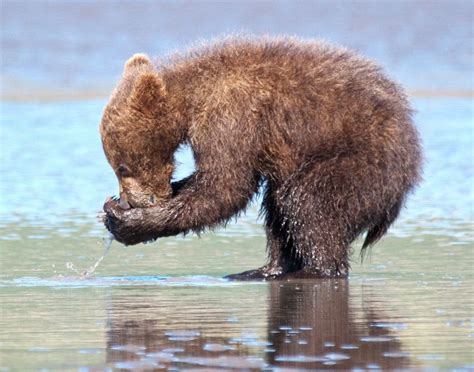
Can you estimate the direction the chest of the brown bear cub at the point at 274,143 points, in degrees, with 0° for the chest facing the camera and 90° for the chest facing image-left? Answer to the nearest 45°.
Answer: approximately 90°
